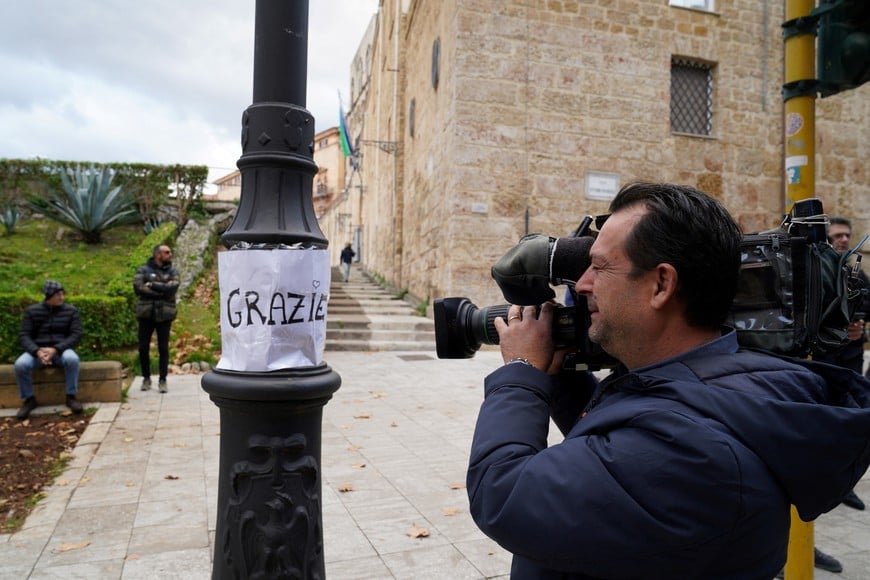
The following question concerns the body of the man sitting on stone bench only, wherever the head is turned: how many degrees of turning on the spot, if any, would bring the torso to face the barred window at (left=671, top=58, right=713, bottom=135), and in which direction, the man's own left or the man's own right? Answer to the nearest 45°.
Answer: approximately 90° to the man's own left

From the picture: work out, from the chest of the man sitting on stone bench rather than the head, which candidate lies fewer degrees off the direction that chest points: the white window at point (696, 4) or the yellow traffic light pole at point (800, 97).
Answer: the yellow traffic light pole

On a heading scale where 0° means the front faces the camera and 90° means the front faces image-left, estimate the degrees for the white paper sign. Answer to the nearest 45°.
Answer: approximately 0°

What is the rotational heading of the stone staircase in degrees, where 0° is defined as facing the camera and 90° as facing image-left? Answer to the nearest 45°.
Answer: approximately 0°

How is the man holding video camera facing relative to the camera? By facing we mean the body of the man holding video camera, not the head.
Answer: to the viewer's left
